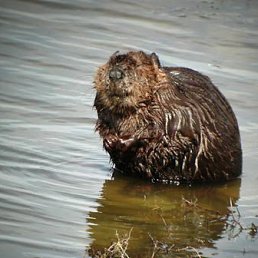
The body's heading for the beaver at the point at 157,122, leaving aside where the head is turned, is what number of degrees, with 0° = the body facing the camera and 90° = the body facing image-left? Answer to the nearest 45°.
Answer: approximately 45°
